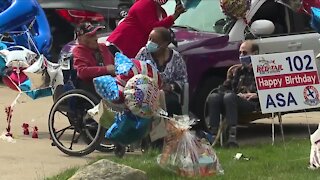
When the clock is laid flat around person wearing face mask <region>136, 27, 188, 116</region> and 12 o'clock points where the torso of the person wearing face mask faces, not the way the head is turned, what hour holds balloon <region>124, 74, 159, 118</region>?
The balloon is roughly at 1 o'clock from the person wearing face mask.

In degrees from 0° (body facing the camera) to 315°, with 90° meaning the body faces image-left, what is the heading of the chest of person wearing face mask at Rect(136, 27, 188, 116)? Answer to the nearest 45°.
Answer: approximately 45°
